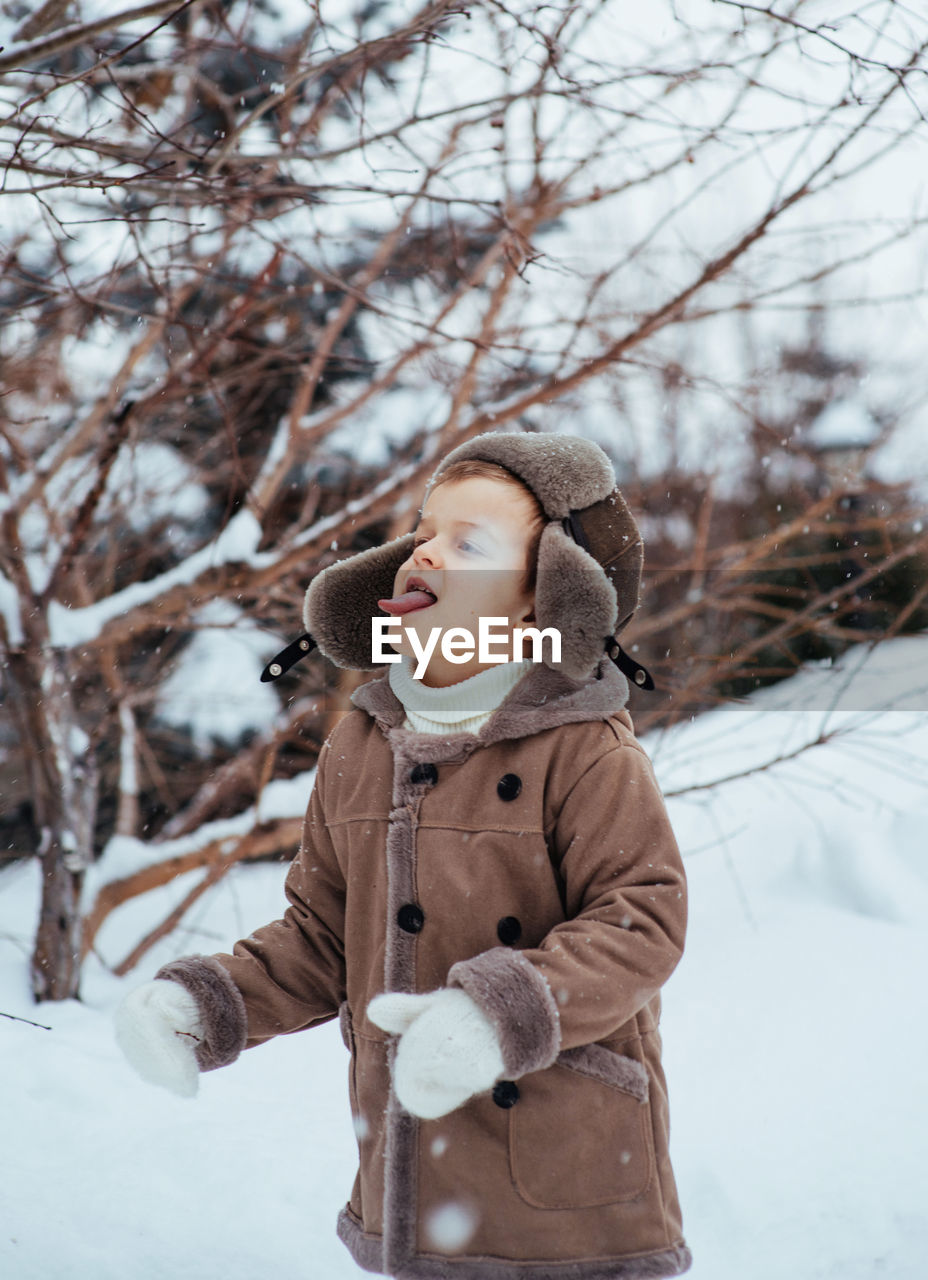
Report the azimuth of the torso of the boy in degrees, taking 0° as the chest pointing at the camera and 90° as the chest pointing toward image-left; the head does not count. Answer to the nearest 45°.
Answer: approximately 45°

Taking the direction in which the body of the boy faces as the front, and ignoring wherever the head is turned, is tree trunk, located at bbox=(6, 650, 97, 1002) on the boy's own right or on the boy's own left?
on the boy's own right
